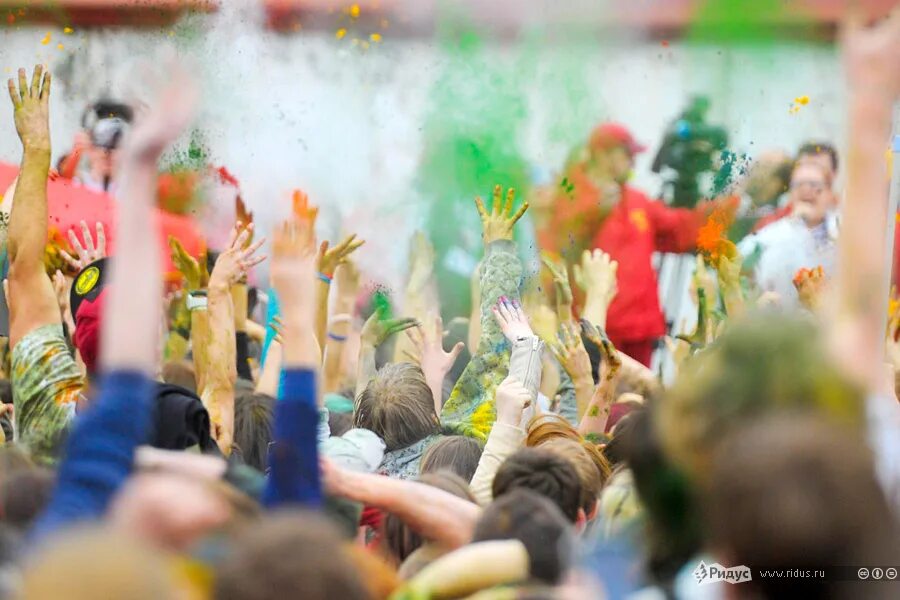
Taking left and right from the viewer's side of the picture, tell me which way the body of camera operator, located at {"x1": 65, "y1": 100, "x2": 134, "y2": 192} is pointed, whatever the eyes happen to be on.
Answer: facing the viewer and to the right of the viewer

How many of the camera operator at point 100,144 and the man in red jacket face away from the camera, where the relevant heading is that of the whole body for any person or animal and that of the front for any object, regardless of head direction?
0

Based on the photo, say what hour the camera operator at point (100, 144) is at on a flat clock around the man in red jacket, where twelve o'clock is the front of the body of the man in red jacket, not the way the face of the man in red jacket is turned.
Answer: The camera operator is roughly at 4 o'clock from the man in red jacket.
